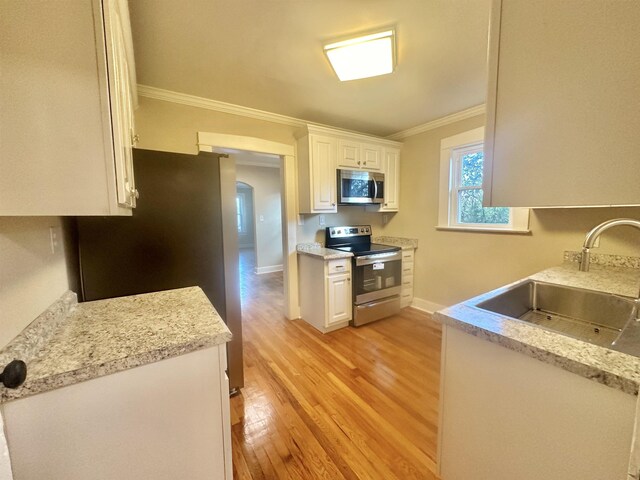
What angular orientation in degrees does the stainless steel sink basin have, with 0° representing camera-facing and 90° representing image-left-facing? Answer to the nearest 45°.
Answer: approximately 45°

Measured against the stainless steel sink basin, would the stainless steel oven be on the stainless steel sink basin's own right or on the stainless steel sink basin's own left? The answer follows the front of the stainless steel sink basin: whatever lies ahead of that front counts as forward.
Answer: on the stainless steel sink basin's own right

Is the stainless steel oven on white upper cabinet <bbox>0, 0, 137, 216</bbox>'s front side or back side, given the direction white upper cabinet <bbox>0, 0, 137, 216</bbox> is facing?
on the front side

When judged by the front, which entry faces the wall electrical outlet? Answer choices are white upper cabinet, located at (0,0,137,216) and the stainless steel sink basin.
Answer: the stainless steel sink basin

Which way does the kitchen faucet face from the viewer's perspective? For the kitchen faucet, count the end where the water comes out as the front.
to the viewer's left

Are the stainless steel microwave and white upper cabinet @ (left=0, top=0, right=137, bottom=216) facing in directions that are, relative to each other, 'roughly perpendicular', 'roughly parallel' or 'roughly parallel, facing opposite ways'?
roughly perpendicular

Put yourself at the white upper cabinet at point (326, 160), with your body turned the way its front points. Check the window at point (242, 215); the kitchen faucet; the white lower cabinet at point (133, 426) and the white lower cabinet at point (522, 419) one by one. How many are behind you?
1

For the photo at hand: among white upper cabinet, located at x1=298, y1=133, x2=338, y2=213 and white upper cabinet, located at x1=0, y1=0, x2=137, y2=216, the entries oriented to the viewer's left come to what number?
0

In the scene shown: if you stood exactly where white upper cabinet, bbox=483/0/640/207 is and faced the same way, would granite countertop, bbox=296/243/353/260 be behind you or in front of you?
in front

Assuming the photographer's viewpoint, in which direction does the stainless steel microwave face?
facing the viewer and to the right of the viewer

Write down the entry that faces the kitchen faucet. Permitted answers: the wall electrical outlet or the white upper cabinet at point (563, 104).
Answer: the wall electrical outlet

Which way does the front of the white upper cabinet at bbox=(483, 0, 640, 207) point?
to the viewer's left

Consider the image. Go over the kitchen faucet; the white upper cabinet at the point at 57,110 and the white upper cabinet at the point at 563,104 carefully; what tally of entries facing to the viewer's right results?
1

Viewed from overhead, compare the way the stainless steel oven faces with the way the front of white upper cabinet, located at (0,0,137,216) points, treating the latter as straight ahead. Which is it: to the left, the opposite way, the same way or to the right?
to the right

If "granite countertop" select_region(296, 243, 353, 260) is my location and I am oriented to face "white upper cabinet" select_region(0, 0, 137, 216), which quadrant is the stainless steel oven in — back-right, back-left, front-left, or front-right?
back-left

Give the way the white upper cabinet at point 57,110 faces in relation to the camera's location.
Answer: facing to the right of the viewer

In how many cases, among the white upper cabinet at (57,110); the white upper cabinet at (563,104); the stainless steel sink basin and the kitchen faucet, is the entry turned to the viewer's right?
1
